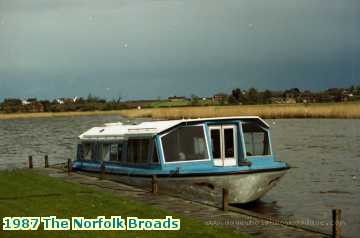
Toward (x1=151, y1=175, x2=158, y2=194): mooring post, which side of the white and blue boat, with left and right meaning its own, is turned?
right

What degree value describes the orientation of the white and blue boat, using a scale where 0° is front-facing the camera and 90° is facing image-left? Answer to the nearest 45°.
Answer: approximately 315°

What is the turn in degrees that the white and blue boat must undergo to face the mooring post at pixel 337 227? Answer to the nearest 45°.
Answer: approximately 45° to its right
